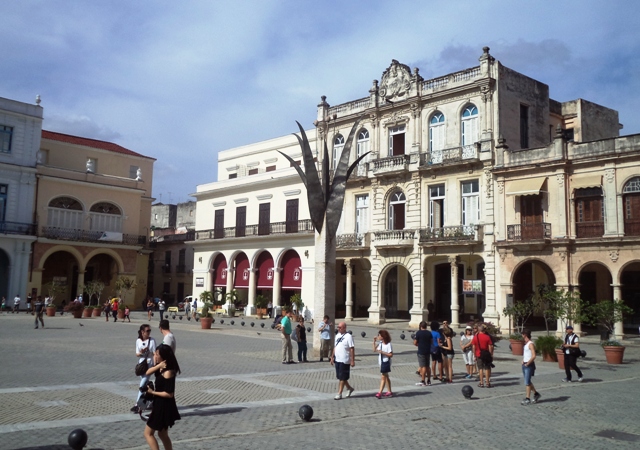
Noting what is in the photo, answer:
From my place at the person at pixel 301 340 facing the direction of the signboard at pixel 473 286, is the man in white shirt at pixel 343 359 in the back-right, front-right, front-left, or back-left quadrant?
back-right

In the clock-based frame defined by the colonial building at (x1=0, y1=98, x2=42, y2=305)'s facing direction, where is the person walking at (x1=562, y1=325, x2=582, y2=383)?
The person walking is roughly at 1 o'clock from the colonial building.

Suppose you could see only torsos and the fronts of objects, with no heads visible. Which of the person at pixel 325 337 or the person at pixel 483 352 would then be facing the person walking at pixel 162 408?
the person at pixel 325 337

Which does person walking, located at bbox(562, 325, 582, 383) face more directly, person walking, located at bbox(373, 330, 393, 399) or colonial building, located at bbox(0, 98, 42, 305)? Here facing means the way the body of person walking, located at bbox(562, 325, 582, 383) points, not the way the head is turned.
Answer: the person walking

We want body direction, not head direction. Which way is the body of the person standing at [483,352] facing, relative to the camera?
away from the camera
